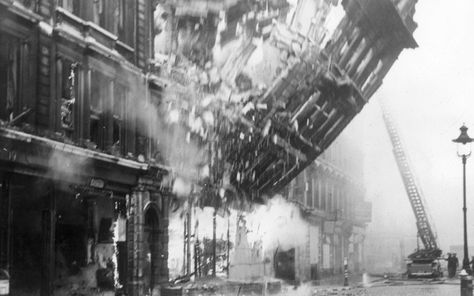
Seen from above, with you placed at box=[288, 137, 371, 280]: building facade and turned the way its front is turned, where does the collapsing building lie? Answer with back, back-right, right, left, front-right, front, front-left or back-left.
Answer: front-right

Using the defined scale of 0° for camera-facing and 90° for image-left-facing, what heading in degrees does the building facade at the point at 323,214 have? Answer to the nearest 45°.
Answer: approximately 315°

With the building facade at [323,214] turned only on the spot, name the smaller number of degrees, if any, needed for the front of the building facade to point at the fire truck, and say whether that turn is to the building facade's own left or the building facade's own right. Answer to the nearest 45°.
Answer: approximately 45° to the building facade's own left
